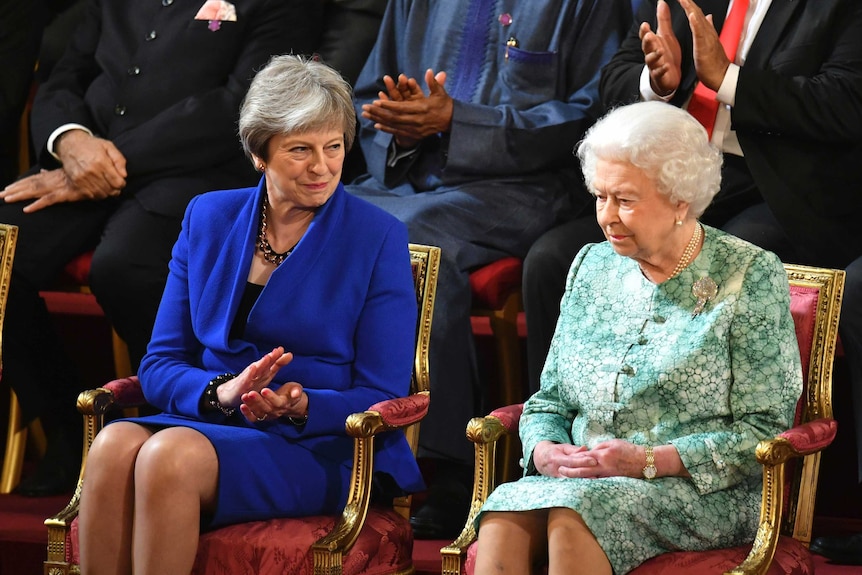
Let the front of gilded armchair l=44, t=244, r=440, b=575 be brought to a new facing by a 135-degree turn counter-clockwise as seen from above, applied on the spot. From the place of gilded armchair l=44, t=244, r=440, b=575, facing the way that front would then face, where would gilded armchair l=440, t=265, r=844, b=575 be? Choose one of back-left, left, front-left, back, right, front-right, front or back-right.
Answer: front

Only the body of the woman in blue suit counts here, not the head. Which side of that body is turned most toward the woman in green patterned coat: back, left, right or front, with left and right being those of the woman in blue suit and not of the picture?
left

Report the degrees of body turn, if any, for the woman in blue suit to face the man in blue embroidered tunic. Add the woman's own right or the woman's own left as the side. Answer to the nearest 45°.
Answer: approximately 180°

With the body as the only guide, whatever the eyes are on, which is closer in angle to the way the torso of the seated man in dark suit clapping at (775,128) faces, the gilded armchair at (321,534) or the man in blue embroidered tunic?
the gilded armchair

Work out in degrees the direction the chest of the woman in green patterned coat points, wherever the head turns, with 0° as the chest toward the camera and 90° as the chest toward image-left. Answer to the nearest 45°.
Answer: approximately 45°

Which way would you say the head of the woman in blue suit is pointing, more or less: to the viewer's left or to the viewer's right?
to the viewer's right
